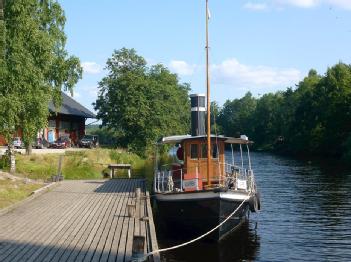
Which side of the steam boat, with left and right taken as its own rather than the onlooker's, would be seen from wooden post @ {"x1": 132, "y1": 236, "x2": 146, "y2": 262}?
front

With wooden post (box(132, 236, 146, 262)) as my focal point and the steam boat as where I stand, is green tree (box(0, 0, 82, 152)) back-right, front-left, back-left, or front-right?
back-right

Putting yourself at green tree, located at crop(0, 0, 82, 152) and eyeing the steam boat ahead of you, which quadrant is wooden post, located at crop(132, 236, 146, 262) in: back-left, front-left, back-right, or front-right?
front-right

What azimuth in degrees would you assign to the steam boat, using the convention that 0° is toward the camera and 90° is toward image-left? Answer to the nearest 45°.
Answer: approximately 0°

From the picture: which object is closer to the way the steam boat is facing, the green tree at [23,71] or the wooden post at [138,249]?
the wooden post

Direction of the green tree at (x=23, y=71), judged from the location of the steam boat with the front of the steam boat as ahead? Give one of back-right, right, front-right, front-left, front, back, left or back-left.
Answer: back-right

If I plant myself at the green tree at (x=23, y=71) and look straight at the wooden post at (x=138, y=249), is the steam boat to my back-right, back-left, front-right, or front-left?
front-left
